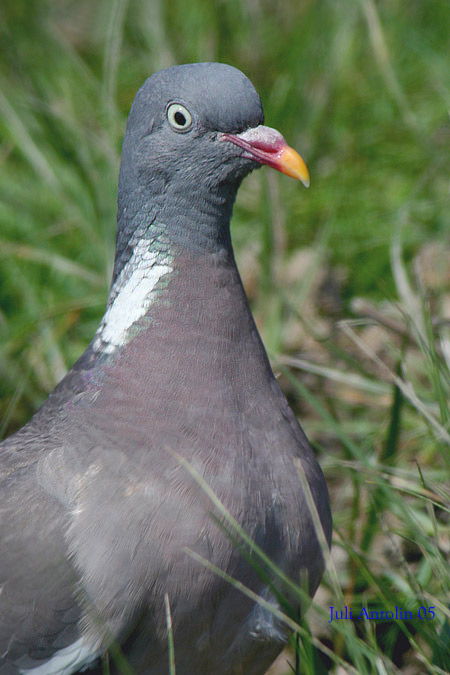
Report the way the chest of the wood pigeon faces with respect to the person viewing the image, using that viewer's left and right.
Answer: facing the viewer and to the right of the viewer
